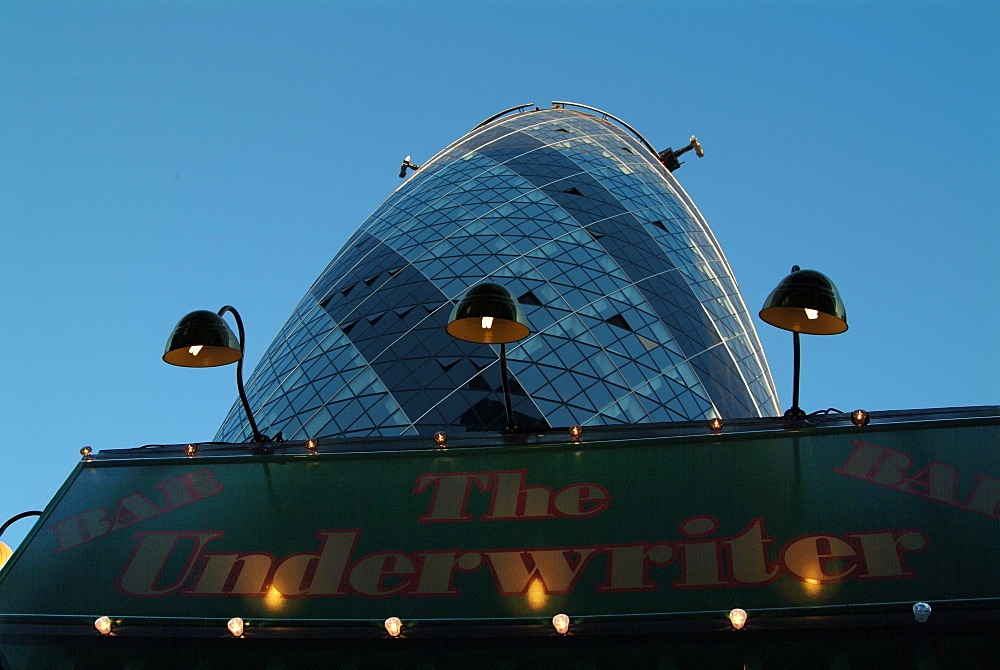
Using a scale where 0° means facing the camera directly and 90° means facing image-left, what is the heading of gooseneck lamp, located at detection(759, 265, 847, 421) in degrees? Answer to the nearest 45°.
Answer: approximately 0°

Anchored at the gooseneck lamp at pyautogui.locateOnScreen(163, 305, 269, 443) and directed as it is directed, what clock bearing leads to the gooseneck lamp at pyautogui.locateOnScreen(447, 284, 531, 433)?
the gooseneck lamp at pyautogui.locateOnScreen(447, 284, 531, 433) is roughly at 9 o'clock from the gooseneck lamp at pyautogui.locateOnScreen(163, 305, 269, 443).

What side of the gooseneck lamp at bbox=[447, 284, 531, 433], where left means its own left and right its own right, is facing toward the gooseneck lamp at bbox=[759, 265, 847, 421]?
left

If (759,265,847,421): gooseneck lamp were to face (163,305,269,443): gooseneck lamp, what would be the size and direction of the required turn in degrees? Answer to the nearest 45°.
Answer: approximately 90° to its right

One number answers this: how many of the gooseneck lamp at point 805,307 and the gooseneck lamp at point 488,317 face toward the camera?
2

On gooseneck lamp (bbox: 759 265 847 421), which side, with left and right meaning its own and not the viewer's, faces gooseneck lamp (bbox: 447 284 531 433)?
right

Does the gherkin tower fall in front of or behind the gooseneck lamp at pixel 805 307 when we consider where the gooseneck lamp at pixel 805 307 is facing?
behind
